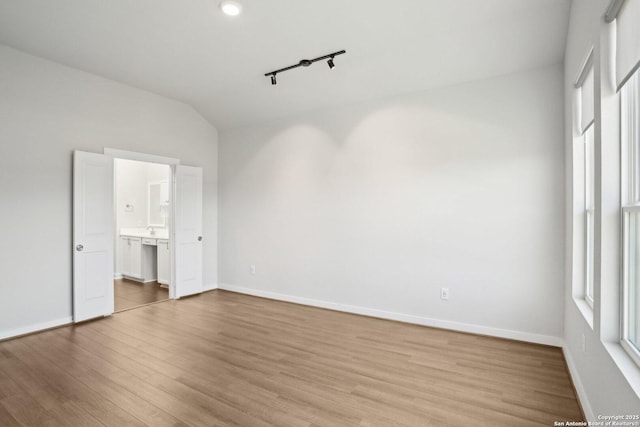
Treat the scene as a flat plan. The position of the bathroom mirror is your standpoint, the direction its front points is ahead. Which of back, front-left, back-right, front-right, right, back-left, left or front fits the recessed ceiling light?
front-left

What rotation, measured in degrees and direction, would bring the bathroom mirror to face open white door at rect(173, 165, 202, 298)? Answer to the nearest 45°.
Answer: approximately 45° to its left

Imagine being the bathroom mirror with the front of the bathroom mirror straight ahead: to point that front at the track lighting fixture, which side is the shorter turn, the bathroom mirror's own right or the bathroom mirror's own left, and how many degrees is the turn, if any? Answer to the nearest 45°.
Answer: approximately 45° to the bathroom mirror's own left

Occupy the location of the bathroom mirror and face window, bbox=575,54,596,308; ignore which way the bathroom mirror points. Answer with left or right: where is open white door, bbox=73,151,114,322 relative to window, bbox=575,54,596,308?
right

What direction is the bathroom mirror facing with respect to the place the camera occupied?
facing the viewer and to the left of the viewer

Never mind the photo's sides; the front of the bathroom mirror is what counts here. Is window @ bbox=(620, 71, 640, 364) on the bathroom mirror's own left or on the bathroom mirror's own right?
on the bathroom mirror's own left

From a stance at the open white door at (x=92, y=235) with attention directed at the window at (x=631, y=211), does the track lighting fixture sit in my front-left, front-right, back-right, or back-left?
front-left

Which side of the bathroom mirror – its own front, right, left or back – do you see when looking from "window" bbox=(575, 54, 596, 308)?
left

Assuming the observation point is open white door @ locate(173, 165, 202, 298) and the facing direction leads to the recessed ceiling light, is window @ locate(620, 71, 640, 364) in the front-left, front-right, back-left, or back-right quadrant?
front-left
